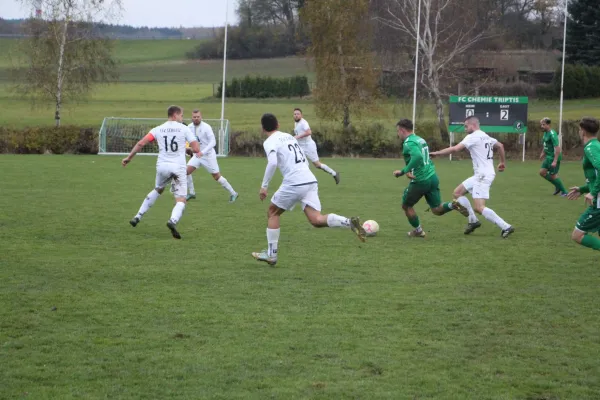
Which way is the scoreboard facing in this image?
toward the camera

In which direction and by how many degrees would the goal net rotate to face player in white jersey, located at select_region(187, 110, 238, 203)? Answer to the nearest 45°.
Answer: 0° — it already faces them

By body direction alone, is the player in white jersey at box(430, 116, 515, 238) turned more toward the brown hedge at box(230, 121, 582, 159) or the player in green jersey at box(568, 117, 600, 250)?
the brown hedge

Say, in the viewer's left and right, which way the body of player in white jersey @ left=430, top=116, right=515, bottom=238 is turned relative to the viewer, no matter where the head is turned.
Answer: facing away from the viewer and to the left of the viewer

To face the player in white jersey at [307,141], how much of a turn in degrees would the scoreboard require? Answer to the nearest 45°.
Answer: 0° — it already faces them

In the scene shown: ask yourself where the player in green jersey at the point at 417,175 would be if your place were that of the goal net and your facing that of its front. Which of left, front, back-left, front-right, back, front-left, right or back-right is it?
front

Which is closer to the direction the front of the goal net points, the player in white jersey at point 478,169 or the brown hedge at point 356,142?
the player in white jersey

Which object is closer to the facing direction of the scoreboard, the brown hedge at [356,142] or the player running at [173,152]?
the player running

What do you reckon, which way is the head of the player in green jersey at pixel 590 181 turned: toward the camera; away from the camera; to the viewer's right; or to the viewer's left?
to the viewer's left

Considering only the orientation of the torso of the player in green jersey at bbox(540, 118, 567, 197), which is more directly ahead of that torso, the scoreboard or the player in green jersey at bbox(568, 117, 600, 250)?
the player in green jersey

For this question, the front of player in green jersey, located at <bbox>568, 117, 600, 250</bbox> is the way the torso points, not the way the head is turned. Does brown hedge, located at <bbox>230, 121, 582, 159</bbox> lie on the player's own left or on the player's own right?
on the player's own right
